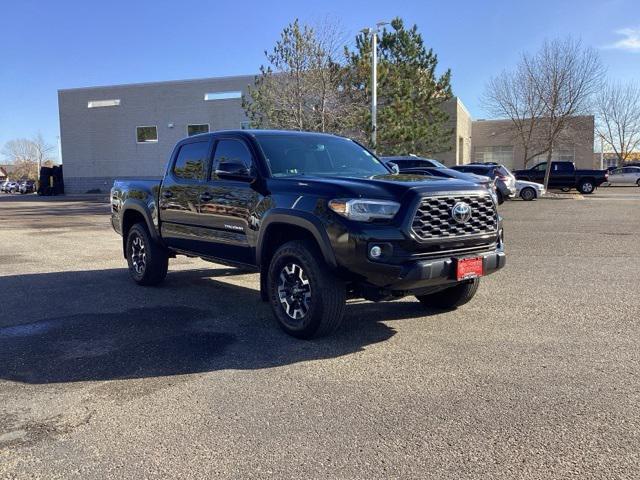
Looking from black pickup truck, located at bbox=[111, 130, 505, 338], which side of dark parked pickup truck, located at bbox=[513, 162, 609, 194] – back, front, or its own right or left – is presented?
left

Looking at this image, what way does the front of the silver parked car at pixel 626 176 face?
to the viewer's left

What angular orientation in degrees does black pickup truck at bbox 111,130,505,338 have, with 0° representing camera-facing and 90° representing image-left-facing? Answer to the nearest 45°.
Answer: approximately 315°

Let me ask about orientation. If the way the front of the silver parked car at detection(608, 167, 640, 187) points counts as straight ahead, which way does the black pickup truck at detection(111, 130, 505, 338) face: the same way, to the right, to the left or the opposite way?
the opposite way

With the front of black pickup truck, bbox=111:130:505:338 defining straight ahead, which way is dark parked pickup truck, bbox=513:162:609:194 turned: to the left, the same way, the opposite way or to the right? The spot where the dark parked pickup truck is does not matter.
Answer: the opposite way

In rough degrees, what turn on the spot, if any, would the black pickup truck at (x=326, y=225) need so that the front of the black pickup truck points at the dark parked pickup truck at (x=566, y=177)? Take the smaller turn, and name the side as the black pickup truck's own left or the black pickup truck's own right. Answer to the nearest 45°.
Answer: approximately 90° to the black pickup truck's own left

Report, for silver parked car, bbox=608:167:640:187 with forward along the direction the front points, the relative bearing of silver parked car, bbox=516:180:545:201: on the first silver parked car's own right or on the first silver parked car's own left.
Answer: on the first silver parked car's own left

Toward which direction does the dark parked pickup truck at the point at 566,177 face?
to the viewer's left
